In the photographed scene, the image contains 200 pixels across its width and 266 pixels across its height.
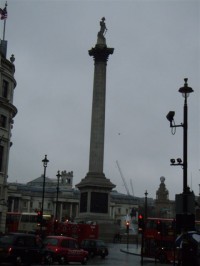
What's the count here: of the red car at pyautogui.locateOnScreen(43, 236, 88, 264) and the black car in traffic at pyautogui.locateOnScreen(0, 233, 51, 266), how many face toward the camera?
0
